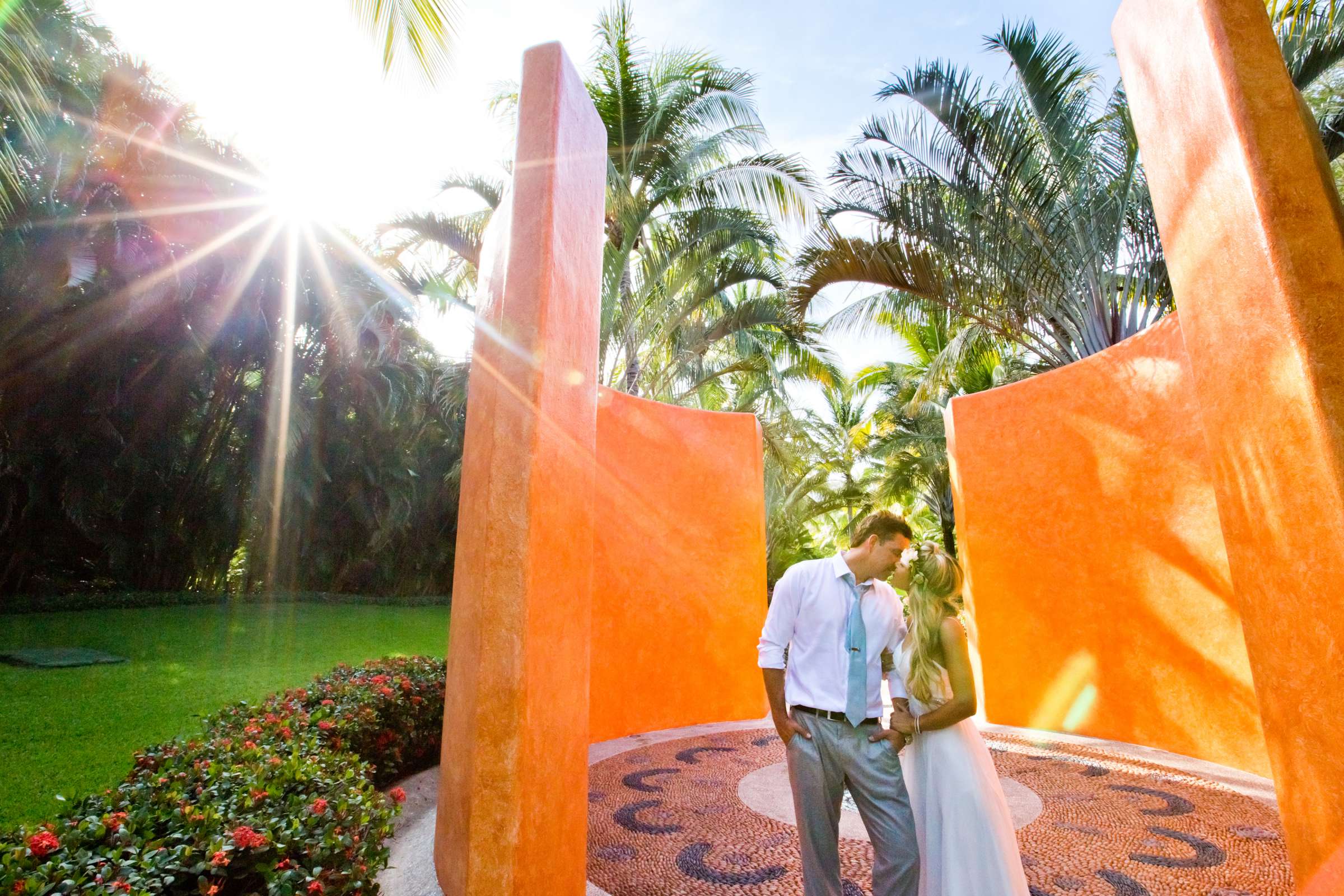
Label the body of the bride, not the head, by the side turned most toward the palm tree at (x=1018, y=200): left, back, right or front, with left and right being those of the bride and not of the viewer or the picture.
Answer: right

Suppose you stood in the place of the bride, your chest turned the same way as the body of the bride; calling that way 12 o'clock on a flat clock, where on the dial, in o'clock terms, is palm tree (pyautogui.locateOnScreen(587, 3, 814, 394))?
The palm tree is roughly at 2 o'clock from the bride.

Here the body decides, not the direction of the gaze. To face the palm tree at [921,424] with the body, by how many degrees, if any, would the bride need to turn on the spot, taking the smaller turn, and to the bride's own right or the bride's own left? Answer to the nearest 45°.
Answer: approximately 90° to the bride's own right

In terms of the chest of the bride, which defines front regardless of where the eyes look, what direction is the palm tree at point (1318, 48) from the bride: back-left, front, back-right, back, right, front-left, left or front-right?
back-right

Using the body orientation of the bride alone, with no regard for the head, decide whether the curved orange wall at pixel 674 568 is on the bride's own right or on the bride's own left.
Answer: on the bride's own right

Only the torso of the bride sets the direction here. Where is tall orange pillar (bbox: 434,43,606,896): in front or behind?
in front

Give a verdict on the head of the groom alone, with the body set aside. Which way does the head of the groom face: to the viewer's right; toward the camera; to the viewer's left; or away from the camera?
to the viewer's right

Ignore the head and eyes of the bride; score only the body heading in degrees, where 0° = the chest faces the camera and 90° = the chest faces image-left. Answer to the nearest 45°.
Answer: approximately 90°

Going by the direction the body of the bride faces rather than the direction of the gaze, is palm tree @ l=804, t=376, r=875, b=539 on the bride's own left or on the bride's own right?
on the bride's own right
